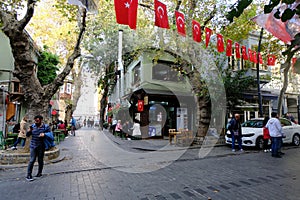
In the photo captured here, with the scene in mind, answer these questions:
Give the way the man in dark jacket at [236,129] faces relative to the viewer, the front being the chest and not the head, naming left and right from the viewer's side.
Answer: facing the viewer and to the right of the viewer

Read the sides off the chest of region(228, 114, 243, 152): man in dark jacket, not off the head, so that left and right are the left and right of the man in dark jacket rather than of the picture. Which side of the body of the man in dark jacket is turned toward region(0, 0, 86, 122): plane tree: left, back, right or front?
right

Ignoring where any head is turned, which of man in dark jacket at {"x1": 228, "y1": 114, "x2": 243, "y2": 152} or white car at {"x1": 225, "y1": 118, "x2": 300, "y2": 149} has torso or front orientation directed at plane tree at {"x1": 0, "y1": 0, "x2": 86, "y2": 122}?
the white car

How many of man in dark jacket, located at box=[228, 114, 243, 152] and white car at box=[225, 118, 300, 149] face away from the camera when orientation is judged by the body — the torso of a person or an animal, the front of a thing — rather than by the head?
0

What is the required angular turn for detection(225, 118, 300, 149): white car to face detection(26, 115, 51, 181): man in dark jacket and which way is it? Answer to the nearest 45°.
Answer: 0° — it already faces them

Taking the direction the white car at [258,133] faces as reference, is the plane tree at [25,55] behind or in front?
in front

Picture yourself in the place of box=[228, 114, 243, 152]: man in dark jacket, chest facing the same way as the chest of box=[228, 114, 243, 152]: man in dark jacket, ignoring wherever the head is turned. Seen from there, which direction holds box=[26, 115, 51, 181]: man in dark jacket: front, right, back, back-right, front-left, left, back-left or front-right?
right

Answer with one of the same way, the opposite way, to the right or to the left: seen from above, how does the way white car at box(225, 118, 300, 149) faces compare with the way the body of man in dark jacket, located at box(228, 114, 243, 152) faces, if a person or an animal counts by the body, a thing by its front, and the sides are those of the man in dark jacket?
to the right

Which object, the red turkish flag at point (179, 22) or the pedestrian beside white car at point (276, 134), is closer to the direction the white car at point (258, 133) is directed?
the red turkish flag

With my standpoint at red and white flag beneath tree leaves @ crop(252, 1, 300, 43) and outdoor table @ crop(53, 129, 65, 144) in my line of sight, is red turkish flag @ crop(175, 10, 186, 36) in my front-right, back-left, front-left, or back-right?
front-right

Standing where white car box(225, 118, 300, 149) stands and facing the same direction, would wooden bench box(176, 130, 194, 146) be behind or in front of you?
in front

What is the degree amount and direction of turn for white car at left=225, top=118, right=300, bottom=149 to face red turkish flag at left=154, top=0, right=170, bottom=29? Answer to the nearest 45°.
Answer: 0° — it already faces it

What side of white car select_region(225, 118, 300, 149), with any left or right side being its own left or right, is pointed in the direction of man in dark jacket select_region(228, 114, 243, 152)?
front

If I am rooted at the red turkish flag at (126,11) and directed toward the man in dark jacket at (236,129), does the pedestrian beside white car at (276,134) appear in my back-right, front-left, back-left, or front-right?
front-right
